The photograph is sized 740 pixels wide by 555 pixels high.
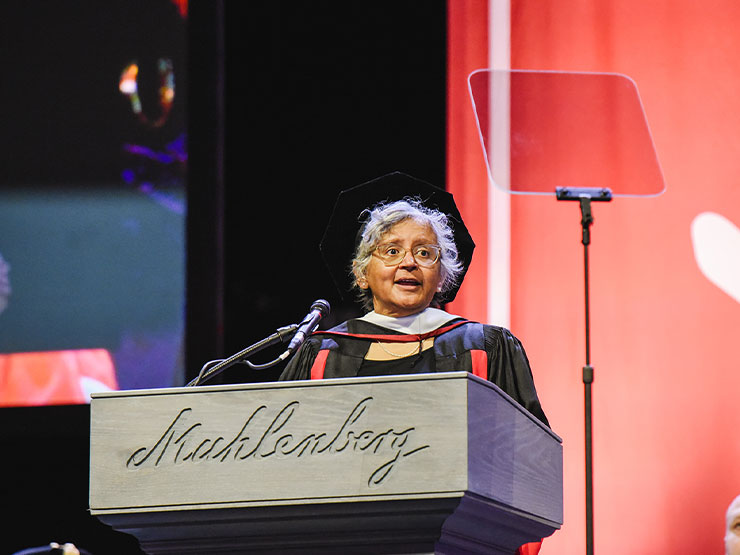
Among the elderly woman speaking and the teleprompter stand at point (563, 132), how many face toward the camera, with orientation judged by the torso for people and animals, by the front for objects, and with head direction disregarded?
1

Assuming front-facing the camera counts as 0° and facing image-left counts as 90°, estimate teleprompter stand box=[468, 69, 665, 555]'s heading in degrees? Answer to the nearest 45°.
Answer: approximately 135°

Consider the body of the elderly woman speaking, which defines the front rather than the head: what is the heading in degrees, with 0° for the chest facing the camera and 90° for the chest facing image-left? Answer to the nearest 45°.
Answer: approximately 0°

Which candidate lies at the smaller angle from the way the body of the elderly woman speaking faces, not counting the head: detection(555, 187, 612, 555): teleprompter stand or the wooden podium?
the wooden podium

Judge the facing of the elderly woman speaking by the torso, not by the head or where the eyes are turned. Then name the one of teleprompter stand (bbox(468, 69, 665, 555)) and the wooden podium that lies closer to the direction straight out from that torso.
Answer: the wooden podium

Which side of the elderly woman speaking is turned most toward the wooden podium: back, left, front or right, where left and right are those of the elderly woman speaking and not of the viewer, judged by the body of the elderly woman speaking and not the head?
front

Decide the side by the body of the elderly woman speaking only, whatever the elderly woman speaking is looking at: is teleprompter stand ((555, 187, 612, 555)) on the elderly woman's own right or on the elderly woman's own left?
on the elderly woman's own left

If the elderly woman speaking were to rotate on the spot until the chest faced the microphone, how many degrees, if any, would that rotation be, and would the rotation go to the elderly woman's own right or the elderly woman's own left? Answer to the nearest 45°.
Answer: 0° — they already face it
